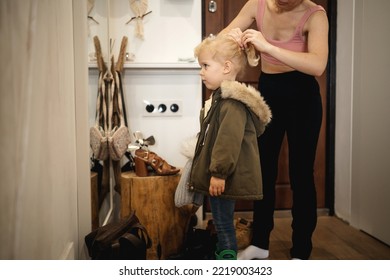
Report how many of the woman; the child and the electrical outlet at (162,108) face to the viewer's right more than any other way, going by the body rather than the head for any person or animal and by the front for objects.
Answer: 0

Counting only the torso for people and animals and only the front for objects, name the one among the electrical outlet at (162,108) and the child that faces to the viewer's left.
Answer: the child

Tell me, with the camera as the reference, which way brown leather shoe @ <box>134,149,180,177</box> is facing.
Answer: facing to the right of the viewer

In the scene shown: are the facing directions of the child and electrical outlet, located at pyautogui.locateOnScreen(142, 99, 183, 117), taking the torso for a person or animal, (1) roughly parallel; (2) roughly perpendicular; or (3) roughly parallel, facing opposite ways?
roughly perpendicular

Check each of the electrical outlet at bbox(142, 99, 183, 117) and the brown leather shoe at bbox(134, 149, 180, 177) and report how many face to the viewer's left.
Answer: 0

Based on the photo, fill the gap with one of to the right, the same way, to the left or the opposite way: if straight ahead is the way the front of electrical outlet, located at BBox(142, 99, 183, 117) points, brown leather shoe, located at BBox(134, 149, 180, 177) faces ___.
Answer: to the left

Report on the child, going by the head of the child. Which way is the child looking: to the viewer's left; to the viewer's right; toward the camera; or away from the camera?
to the viewer's left

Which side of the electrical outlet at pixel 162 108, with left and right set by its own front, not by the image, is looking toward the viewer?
front

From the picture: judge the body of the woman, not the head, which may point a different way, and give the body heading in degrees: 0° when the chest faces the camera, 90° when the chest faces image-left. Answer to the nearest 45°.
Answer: approximately 45°

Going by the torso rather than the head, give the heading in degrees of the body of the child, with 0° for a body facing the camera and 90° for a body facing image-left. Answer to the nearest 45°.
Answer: approximately 90°
